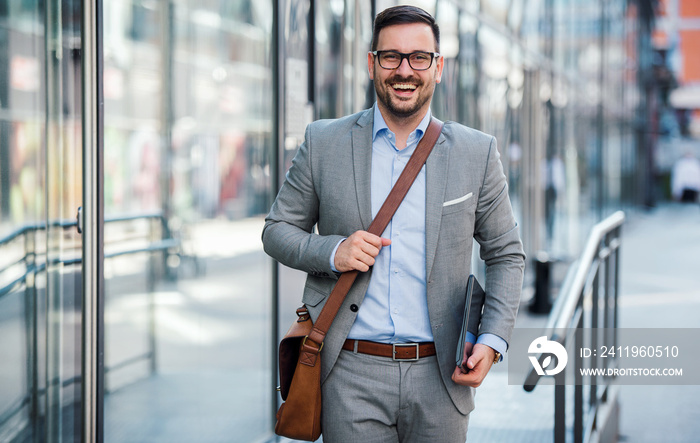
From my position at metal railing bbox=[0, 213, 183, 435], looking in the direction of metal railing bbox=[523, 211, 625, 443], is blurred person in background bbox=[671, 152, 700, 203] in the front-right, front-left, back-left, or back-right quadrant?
front-left

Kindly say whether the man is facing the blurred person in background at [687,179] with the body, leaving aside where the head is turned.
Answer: no

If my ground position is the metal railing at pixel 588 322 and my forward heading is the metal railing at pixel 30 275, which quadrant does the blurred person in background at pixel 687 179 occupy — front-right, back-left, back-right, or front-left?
back-right

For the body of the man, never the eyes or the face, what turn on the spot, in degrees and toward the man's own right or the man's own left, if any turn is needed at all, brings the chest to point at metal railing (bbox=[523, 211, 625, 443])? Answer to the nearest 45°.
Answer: approximately 135° to the man's own left

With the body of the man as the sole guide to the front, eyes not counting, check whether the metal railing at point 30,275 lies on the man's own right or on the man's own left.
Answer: on the man's own right

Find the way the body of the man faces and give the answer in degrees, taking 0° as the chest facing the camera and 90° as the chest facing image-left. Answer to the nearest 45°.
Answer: approximately 0°

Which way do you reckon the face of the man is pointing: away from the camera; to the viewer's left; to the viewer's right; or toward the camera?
toward the camera
